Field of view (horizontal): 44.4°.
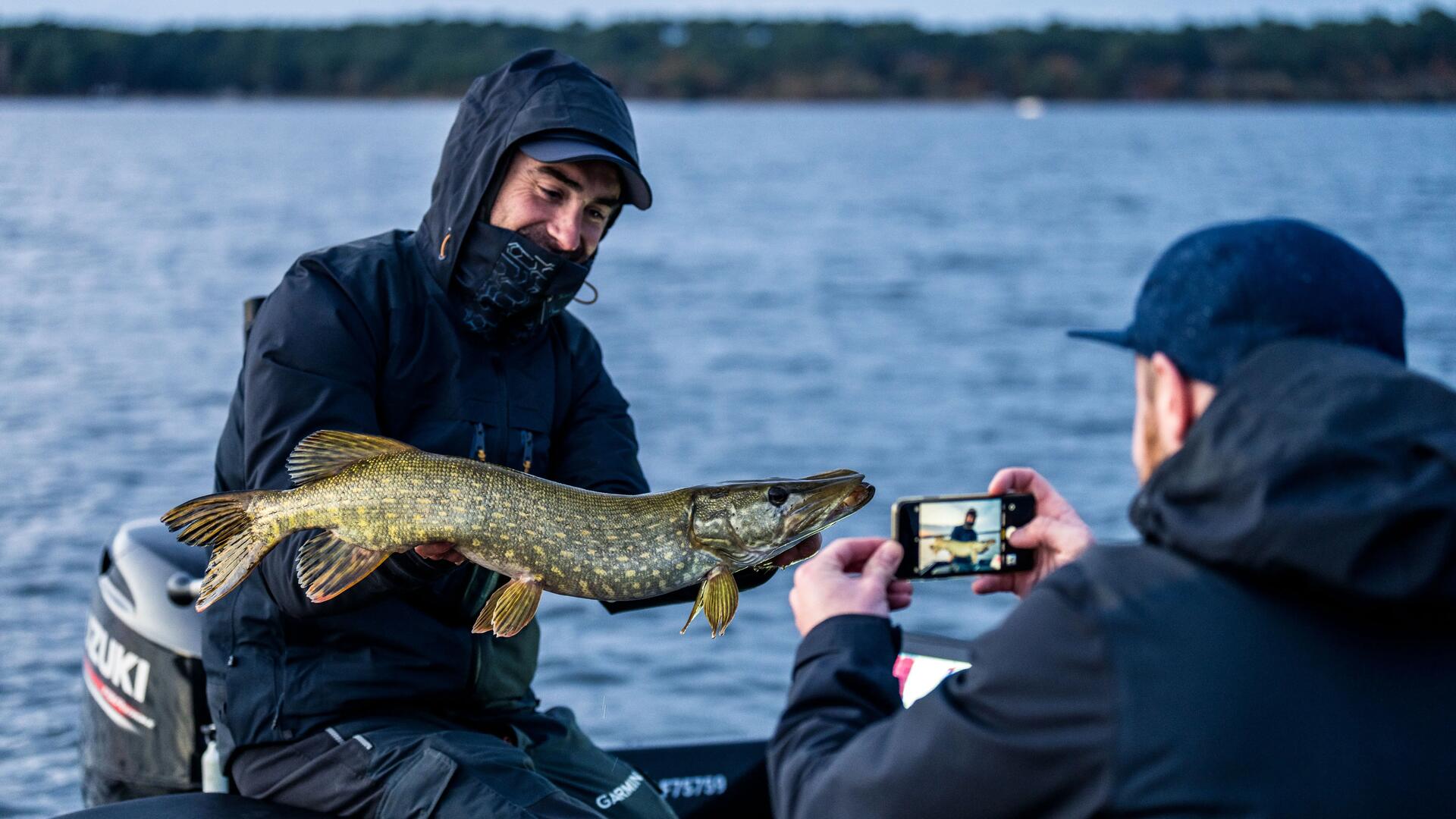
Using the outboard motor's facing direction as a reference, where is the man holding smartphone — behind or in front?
in front

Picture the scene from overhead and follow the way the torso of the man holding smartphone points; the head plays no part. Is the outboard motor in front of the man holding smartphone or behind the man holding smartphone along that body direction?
in front

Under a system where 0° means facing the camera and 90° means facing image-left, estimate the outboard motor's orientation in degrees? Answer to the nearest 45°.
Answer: approximately 315°

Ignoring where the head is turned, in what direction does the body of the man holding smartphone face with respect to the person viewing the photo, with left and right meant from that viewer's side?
facing away from the viewer and to the left of the viewer

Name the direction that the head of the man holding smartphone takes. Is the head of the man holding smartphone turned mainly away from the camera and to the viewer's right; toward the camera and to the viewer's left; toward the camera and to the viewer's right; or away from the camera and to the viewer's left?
away from the camera and to the viewer's left
